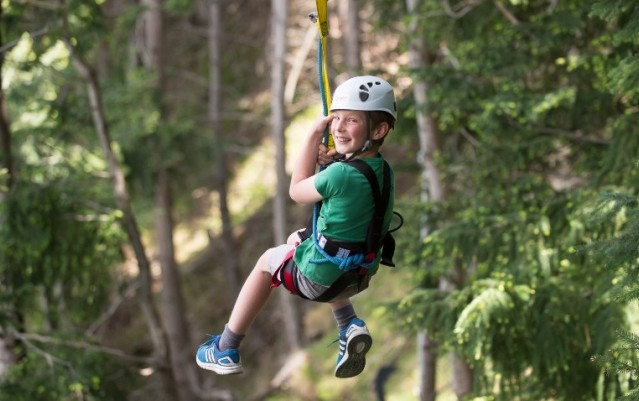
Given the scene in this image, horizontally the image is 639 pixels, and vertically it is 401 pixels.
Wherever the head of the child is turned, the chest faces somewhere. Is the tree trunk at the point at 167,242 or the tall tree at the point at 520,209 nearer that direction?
the tree trunk

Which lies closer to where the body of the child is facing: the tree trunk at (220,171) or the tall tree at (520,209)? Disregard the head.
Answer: the tree trunk

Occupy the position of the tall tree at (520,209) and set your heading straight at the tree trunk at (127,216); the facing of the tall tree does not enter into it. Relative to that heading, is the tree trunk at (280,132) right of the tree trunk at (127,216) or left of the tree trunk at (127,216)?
right

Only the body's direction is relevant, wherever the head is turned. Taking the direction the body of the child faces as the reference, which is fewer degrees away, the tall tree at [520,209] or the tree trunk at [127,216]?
the tree trunk
